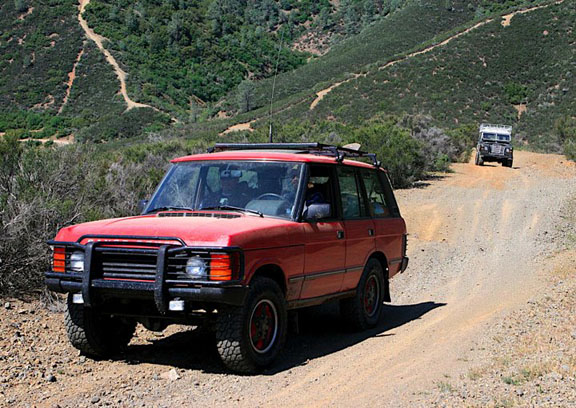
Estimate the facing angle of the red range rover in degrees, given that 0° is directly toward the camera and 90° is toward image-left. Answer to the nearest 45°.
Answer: approximately 45°
